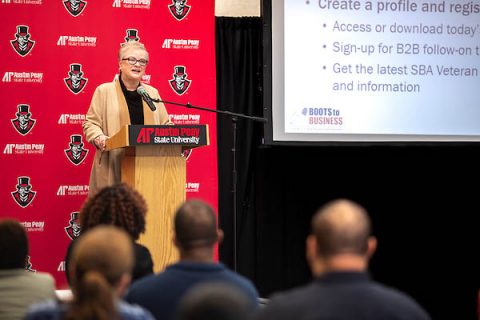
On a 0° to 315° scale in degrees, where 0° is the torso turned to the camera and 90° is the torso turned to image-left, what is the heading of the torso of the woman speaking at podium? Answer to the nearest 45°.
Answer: approximately 315°

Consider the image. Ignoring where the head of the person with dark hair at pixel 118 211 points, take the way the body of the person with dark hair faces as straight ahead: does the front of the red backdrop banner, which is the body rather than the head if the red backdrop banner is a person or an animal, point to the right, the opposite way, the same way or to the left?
the opposite way

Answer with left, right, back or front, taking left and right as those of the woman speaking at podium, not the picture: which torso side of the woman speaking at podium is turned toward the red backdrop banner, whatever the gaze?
back

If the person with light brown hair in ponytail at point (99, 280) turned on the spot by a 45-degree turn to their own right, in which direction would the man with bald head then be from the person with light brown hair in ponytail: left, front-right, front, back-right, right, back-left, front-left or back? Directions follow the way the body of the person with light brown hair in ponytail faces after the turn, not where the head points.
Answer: front-right

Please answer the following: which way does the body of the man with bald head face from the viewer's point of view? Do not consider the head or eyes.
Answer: away from the camera

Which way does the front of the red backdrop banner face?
toward the camera

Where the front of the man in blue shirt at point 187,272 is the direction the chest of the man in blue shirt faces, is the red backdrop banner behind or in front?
in front

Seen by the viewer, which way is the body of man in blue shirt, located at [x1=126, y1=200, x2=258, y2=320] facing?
away from the camera

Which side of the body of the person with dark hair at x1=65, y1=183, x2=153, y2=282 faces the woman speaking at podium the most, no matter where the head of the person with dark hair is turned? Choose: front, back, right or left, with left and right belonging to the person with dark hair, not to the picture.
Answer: front

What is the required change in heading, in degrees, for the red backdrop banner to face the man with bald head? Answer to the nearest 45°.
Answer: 0° — it already faces them

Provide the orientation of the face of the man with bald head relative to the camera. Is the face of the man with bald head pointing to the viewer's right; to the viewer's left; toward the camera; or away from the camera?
away from the camera

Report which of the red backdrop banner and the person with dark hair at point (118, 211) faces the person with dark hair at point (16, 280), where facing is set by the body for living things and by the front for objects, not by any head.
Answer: the red backdrop banner

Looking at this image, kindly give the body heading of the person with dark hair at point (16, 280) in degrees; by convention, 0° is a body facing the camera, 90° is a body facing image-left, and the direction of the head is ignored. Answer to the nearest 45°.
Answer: approximately 180°

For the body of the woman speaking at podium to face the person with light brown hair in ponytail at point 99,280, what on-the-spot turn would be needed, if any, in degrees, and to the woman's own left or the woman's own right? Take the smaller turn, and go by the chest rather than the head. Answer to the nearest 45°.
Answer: approximately 45° to the woman's own right

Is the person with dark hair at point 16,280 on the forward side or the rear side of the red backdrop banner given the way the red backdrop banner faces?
on the forward side

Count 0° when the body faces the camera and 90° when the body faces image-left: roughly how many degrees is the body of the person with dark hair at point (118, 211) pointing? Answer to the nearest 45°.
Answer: approximately 180°
